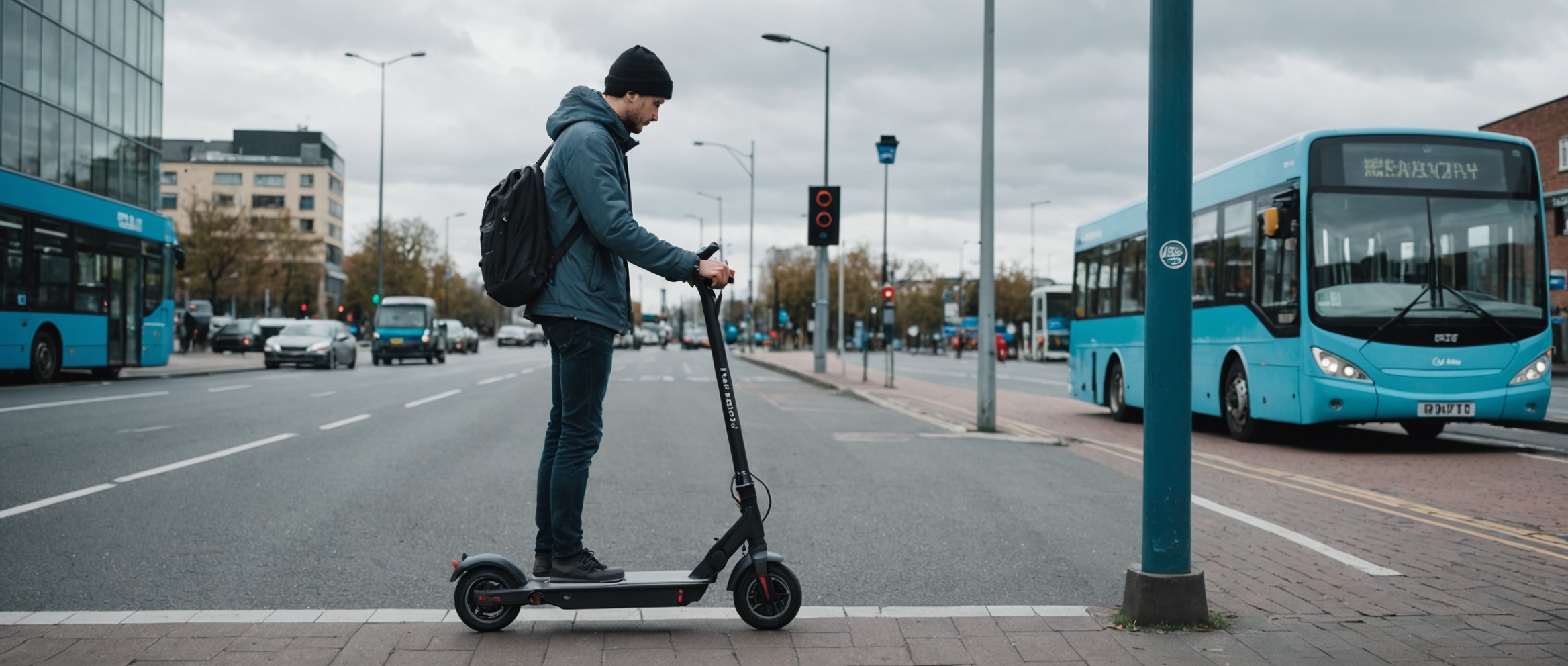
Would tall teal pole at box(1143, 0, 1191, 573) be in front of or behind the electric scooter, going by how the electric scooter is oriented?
in front

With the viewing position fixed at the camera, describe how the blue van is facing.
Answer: facing the viewer

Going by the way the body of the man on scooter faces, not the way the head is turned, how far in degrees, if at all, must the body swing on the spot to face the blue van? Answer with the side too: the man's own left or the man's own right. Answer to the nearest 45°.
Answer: approximately 90° to the man's own left

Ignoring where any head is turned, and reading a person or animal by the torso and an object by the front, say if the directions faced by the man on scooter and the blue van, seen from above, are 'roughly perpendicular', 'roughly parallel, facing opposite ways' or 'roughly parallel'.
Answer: roughly perpendicular

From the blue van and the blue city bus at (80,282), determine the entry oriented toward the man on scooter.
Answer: the blue van

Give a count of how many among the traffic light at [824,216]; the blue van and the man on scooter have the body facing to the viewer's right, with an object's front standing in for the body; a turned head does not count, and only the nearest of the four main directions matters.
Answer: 1

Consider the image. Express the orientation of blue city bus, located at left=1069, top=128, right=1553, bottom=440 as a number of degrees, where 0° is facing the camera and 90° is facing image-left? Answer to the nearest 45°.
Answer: approximately 315°

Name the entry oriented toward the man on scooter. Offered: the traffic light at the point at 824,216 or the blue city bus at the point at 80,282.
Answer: the traffic light

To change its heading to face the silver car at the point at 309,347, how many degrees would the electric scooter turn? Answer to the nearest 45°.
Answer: approximately 90° to its left

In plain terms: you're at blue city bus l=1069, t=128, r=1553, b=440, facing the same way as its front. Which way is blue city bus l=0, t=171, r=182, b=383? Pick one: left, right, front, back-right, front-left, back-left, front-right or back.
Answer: back-right

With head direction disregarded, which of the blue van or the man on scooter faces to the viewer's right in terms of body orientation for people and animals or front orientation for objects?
the man on scooter

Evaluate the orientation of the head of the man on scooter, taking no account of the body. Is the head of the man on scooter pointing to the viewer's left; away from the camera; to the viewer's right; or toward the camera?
to the viewer's right

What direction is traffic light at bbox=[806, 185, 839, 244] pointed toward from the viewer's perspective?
toward the camera

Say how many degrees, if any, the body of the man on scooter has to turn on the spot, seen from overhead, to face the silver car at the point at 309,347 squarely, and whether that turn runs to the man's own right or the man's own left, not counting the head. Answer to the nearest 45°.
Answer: approximately 90° to the man's own left

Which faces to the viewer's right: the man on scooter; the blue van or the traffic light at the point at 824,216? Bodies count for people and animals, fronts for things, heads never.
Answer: the man on scooter

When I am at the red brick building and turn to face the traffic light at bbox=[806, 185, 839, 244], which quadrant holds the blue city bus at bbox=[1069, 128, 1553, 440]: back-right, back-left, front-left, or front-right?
front-left

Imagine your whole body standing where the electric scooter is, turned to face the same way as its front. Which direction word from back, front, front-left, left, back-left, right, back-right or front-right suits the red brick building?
front-left

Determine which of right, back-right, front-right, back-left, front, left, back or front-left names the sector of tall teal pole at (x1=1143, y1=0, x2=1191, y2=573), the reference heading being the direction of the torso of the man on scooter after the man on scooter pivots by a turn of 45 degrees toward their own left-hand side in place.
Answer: front-right
